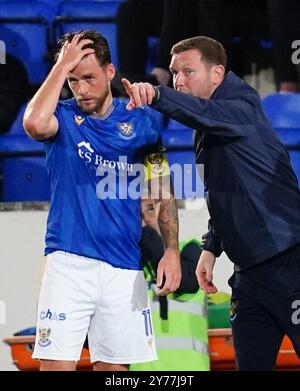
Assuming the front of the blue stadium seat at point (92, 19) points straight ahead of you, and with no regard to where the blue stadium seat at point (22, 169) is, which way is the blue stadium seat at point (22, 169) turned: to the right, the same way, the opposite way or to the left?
the same way

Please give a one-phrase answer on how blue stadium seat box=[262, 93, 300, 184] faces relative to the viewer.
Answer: facing the viewer

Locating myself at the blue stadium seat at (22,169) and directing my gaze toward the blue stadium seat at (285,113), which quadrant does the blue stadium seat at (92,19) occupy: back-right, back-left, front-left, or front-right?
front-left

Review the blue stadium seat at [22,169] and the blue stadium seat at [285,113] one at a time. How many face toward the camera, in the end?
2

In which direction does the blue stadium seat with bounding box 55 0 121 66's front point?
toward the camera

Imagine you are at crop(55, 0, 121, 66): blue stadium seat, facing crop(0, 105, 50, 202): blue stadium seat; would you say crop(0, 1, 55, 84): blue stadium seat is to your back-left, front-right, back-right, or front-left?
front-right

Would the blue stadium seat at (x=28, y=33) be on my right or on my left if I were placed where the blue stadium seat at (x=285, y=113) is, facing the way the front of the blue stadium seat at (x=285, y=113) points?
on my right

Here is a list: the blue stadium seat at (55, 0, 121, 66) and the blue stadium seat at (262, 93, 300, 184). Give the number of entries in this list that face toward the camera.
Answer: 2

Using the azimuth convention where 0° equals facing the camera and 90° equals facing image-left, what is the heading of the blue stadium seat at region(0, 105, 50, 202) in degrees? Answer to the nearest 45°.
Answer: approximately 0°

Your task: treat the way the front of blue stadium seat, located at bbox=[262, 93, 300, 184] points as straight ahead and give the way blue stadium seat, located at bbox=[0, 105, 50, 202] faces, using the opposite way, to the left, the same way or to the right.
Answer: the same way

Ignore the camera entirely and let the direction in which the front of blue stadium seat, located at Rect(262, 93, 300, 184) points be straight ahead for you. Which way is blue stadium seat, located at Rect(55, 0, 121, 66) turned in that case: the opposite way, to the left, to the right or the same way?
the same way
